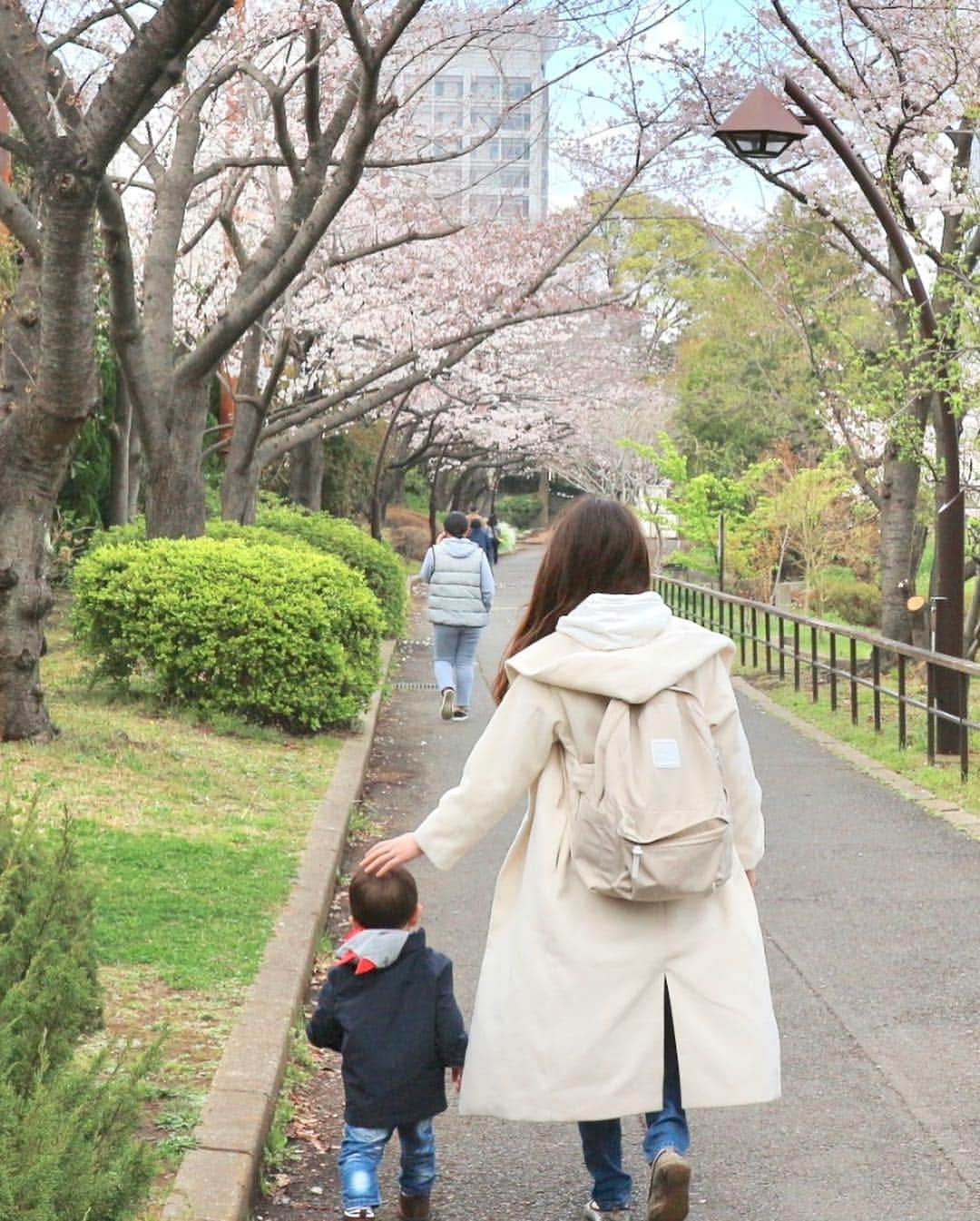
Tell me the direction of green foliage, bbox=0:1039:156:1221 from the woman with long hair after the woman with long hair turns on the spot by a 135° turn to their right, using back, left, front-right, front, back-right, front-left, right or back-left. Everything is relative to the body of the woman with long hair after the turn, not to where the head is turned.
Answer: right

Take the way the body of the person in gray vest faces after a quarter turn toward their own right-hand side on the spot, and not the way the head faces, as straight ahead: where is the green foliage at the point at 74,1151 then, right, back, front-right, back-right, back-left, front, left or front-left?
right

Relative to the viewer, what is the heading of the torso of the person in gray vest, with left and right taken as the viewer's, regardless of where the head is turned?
facing away from the viewer

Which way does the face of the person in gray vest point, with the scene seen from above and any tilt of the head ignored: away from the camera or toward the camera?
away from the camera

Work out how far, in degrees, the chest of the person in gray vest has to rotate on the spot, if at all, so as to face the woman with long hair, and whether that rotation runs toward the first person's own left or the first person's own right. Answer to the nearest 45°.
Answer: approximately 180°

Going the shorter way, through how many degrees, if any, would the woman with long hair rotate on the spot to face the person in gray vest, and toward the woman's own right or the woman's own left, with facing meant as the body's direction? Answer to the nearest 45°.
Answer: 0° — they already face them

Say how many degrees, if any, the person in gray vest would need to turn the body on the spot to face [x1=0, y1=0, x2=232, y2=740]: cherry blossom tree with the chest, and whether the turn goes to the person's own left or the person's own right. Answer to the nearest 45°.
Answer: approximately 135° to the person's own left

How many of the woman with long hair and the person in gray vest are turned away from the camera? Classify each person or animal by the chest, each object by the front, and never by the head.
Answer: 2

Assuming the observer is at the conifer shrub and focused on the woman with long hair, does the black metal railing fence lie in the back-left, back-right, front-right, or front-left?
front-left

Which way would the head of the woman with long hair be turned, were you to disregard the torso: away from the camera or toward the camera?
away from the camera

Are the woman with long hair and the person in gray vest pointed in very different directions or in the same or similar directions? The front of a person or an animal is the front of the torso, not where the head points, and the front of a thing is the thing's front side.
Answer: same or similar directions

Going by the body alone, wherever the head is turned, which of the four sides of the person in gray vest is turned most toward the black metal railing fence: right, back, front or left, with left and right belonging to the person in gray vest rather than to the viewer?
right

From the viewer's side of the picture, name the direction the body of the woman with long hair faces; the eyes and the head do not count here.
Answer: away from the camera

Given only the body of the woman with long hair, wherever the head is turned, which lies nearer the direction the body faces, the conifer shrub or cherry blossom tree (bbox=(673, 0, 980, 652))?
the cherry blossom tree
